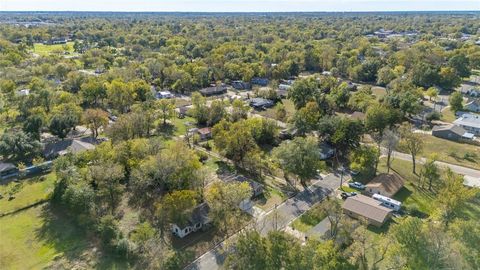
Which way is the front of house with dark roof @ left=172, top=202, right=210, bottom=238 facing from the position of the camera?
facing the viewer and to the right of the viewer

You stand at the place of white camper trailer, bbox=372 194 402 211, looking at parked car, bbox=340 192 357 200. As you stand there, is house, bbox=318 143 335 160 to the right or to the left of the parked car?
right

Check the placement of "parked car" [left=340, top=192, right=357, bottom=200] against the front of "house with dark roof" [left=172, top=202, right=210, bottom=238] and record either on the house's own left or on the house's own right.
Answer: on the house's own left

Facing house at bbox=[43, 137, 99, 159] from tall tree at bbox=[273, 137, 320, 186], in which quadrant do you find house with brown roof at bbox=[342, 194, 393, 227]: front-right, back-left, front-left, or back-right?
back-left

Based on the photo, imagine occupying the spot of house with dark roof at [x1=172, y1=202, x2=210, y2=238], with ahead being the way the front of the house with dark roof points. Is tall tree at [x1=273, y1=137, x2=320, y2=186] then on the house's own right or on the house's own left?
on the house's own left

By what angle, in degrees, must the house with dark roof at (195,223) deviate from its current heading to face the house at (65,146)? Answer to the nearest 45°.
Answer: approximately 180°

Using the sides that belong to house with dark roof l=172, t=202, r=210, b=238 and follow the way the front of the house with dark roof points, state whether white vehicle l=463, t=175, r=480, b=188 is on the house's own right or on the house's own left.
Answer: on the house's own left

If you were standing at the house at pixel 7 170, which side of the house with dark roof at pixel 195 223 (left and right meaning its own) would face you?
back

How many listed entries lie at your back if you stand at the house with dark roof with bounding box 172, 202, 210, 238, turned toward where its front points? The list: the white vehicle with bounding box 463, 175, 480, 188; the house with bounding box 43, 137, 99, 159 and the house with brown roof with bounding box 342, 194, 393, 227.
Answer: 1

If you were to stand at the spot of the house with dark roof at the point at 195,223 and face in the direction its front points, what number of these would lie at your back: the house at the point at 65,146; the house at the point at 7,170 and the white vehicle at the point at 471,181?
2

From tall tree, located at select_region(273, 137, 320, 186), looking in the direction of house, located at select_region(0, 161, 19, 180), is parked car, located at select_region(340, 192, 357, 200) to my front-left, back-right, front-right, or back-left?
back-left

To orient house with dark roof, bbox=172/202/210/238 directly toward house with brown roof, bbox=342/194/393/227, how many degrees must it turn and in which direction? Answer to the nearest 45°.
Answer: approximately 45° to its left

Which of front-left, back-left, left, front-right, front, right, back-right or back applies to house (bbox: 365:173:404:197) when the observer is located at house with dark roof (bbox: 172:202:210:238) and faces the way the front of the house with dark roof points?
front-left

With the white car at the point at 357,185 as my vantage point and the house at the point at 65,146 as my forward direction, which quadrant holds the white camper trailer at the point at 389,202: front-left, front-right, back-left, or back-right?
back-left

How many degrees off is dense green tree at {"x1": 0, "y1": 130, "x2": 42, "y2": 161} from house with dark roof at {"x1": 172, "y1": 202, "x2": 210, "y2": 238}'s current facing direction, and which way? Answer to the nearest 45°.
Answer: approximately 180°
